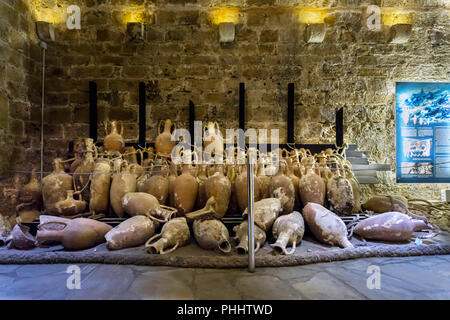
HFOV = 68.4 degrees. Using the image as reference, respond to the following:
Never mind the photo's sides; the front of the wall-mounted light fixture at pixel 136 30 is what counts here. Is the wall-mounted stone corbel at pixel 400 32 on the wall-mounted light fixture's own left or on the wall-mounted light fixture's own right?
on the wall-mounted light fixture's own left

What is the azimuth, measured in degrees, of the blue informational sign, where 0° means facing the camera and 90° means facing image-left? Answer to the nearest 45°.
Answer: approximately 0°

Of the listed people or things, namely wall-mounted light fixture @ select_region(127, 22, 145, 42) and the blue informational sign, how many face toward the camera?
2

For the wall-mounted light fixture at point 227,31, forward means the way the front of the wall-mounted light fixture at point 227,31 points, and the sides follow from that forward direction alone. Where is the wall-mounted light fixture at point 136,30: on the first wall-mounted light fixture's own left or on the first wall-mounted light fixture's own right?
on the first wall-mounted light fixture's own right

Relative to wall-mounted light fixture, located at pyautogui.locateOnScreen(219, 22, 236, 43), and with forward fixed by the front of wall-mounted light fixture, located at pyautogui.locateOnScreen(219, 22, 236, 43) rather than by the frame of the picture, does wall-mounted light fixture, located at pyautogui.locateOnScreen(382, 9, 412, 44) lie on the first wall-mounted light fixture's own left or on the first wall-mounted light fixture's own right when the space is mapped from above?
on the first wall-mounted light fixture's own left
